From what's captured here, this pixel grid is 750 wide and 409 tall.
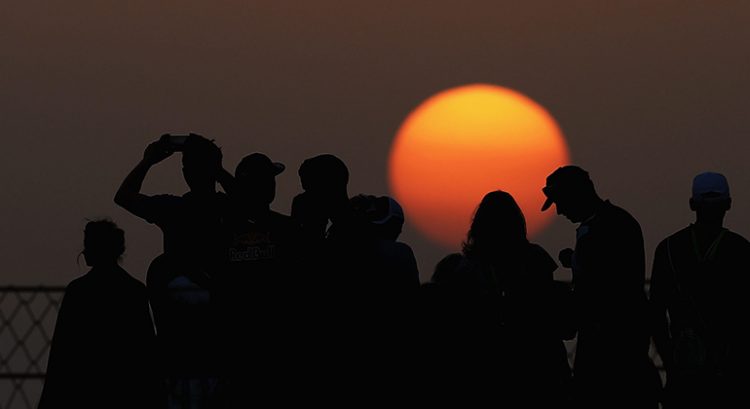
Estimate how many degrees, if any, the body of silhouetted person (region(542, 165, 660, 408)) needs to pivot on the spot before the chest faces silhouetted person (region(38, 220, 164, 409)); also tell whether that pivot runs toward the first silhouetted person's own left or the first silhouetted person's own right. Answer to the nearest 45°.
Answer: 0° — they already face them

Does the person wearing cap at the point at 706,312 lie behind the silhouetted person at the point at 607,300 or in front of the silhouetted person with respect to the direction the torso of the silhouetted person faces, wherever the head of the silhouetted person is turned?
behind

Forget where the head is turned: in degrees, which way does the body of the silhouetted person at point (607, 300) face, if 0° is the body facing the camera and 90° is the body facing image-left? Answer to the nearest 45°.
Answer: approximately 90°

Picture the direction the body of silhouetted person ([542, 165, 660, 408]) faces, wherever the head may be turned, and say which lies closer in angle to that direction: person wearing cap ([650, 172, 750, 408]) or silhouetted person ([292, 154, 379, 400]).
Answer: the silhouetted person

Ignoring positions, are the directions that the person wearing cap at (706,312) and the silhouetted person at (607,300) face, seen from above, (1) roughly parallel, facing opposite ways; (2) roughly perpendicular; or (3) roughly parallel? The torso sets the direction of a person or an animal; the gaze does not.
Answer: roughly perpendicular

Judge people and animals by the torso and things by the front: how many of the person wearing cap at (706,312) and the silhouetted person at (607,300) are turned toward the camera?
1

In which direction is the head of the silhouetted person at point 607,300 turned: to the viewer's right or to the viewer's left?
to the viewer's left

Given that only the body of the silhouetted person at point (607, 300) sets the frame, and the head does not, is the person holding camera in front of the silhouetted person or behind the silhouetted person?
in front

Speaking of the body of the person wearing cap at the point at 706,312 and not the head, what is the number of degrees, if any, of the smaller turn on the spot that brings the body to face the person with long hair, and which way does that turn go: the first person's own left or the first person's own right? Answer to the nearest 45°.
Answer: approximately 45° to the first person's own right
